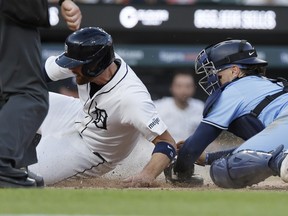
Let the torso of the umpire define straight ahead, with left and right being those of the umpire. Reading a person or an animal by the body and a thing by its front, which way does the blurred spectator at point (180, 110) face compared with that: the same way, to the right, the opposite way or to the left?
to the right

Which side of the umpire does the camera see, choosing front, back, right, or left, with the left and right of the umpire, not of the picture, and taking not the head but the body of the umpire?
right

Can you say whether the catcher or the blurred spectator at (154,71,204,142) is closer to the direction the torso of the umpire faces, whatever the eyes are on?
the catcher

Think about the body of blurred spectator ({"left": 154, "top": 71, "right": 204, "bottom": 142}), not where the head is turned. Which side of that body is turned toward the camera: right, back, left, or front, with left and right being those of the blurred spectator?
front

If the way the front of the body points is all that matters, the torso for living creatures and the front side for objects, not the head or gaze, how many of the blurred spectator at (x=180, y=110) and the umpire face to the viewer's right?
1

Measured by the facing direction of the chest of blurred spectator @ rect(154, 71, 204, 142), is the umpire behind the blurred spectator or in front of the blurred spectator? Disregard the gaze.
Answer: in front

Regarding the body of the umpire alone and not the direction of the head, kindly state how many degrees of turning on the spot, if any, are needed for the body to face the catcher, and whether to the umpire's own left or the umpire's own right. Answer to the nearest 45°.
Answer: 0° — they already face them

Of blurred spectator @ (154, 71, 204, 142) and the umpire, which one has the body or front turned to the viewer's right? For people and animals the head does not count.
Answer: the umpire

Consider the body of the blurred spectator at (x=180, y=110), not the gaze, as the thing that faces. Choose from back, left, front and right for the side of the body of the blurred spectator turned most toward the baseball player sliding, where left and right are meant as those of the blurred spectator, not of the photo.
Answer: front

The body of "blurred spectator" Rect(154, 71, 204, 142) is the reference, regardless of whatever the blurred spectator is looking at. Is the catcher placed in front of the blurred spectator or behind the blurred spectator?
in front
